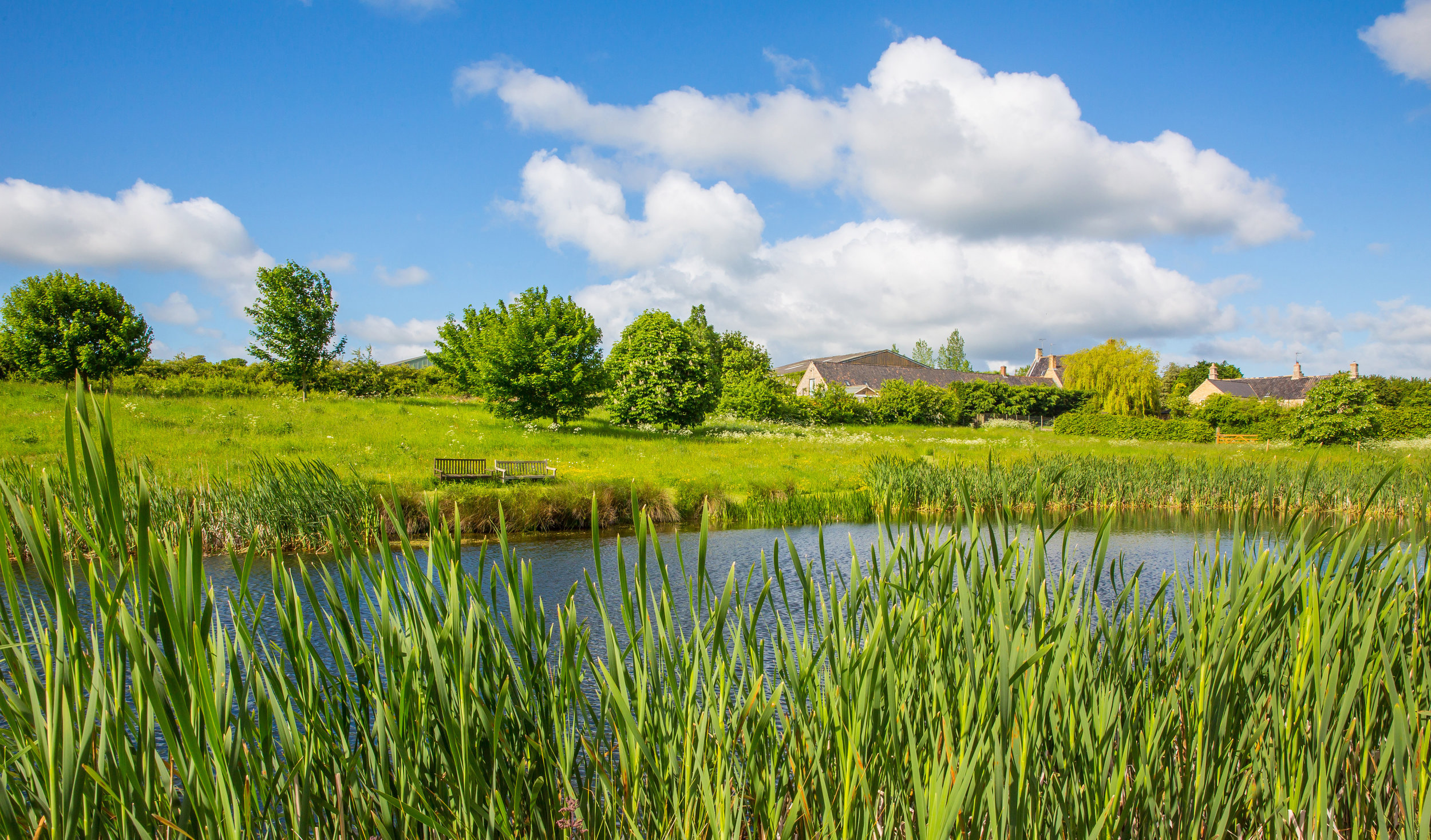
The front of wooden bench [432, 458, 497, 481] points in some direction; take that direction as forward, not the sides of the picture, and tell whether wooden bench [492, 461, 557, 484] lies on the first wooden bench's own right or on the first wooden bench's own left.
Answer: on the first wooden bench's own left

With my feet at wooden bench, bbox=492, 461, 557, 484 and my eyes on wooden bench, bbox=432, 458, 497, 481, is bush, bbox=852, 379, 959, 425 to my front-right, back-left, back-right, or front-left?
back-right

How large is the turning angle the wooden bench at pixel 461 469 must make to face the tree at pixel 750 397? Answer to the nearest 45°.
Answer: approximately 135° to its left

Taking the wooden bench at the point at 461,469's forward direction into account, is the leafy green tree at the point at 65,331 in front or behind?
behind

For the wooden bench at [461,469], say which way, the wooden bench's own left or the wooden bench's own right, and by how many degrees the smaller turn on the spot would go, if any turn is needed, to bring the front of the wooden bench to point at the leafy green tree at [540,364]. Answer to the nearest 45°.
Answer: approximately 180°

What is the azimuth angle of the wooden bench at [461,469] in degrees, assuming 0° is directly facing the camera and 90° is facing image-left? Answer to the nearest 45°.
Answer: approximately 0°

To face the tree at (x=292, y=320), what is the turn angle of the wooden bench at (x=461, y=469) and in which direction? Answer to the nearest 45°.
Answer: approximately 180°
